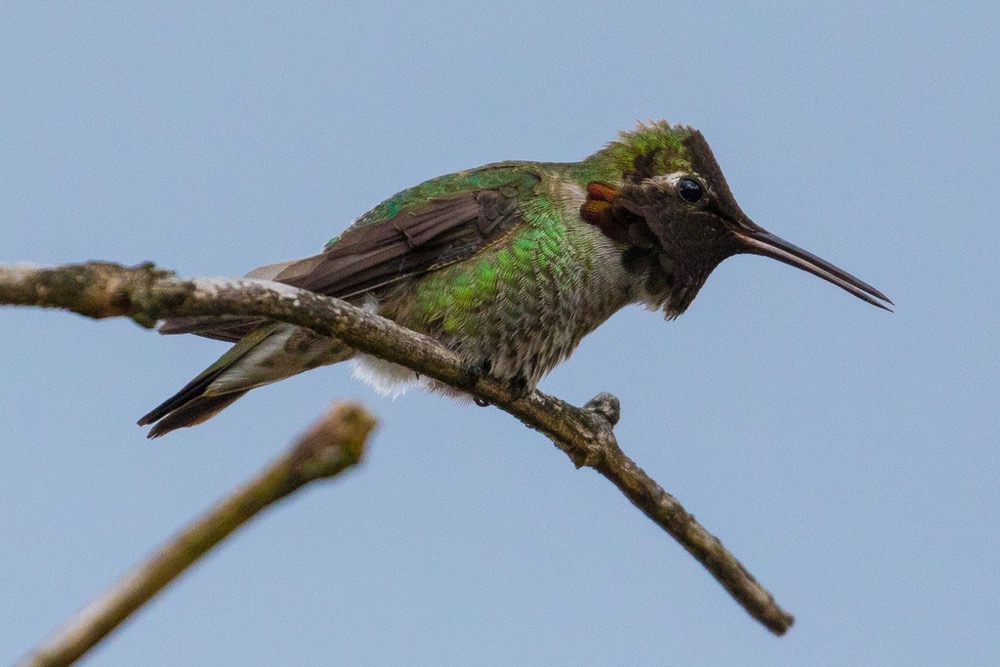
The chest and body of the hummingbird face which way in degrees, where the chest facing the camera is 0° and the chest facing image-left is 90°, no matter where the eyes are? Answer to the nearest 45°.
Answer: approximately 270°

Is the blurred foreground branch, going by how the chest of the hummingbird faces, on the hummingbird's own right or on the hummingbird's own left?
on the hummingbird's own right
